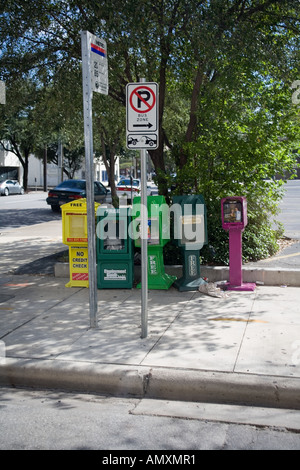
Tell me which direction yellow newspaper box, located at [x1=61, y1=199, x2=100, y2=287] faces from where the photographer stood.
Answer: facing the viewer

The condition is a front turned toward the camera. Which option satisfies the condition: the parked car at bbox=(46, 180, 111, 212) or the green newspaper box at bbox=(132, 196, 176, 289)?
the green newspaper box

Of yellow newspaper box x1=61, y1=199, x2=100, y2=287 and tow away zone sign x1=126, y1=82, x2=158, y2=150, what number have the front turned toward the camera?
2

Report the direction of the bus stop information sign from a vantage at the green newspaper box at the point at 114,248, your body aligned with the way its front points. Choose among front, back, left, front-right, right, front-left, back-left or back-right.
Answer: front

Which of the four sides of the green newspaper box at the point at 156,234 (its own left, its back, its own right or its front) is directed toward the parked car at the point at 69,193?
back

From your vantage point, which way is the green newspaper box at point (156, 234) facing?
toward the camera

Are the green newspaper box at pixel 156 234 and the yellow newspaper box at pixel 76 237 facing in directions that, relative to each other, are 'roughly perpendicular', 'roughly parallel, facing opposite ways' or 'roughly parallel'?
roughly parallel

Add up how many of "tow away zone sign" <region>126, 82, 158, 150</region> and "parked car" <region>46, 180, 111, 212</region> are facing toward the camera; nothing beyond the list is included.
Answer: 1

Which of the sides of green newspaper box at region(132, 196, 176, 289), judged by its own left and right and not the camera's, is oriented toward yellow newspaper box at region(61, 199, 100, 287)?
right

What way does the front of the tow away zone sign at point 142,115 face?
toward the camera

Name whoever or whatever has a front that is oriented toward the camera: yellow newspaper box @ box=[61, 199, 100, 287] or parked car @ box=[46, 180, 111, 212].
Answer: the yellow newspaper box

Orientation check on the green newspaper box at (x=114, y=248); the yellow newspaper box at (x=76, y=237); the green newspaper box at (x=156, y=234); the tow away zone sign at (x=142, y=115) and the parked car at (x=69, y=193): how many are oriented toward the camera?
4
